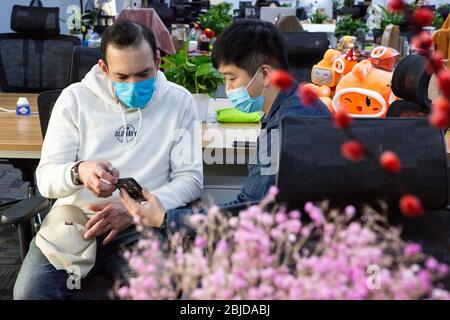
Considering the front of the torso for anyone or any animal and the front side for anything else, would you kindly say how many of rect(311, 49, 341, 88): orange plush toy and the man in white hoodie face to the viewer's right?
0

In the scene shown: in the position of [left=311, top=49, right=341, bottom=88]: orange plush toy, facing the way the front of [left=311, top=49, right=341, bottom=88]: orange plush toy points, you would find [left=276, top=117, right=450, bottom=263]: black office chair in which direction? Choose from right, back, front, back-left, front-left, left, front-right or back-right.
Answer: front-left

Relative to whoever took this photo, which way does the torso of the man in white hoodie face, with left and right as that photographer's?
facing the viewer

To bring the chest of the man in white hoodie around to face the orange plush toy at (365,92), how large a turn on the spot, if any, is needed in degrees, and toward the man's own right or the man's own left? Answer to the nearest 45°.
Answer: approximately 135° to the man's own left

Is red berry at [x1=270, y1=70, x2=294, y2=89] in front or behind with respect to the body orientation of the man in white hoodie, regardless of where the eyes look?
in front

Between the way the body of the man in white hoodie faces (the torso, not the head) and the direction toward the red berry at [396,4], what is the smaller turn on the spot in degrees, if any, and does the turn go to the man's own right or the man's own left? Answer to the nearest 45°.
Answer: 0° — they already face it

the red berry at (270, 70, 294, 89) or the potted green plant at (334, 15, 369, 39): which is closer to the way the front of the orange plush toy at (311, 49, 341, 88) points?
the red berry

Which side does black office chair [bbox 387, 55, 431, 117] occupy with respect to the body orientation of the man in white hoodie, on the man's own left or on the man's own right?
on the man's own left

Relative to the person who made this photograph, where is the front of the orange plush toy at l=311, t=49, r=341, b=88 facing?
facing the viewer and to the left of the viewer

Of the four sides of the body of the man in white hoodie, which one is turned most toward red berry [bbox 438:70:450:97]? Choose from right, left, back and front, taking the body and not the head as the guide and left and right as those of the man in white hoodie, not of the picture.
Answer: front
